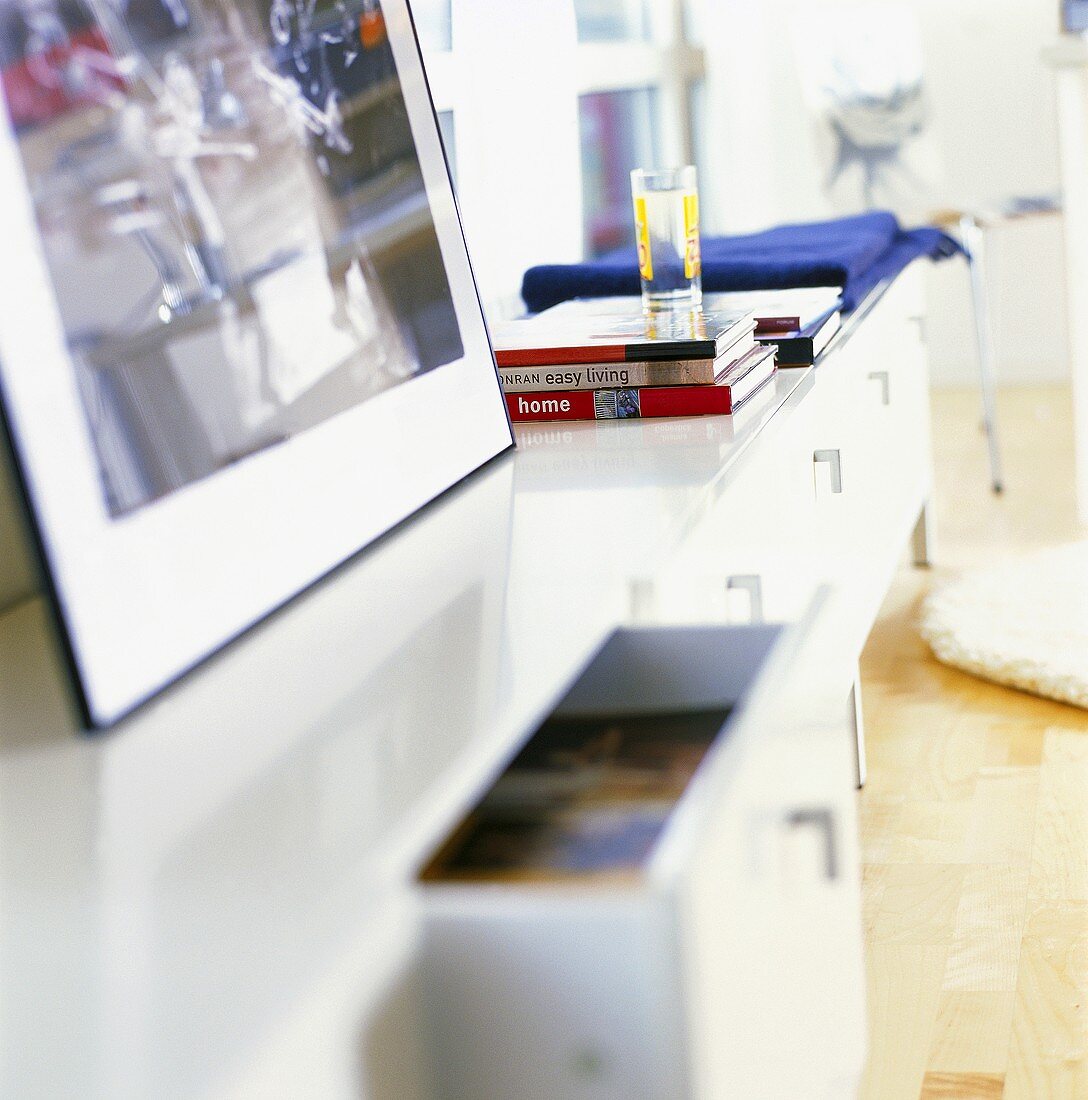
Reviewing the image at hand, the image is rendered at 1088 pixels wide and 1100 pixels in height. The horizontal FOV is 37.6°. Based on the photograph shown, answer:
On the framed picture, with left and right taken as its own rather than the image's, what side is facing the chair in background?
left

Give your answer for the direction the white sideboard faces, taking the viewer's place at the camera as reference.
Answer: facing the viewer and to the right of the viewer
